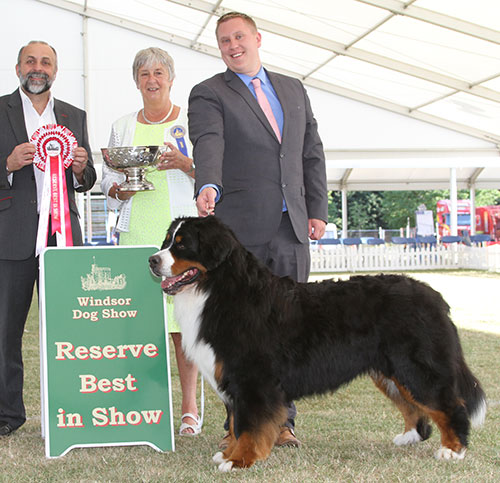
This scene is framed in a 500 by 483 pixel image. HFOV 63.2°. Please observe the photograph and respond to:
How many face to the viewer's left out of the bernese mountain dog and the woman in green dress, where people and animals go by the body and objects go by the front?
1

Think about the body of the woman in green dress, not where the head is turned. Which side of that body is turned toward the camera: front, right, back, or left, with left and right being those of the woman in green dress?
front

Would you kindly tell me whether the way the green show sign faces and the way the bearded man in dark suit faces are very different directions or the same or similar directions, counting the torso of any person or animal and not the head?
same or similar directions

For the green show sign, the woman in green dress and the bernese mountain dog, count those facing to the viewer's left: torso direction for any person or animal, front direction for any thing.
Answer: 1

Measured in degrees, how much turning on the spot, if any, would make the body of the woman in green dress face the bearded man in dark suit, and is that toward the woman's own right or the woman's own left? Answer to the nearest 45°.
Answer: approximately 90° to the woman's own right

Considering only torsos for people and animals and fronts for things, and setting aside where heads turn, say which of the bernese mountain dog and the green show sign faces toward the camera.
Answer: the green show sign

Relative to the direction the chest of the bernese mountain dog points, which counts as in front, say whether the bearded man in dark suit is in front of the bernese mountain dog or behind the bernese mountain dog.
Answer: in front

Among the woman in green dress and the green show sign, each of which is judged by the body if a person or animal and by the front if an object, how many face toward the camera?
2

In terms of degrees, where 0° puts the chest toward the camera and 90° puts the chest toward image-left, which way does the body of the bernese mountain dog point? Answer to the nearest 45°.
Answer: approximately 90°

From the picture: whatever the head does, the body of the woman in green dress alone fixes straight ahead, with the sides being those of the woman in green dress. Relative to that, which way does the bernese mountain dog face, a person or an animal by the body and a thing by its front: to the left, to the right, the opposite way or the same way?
to the right

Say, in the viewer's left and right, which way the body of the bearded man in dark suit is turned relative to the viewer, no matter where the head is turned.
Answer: facing the viewer

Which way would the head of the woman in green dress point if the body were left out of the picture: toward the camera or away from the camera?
toward the camera
